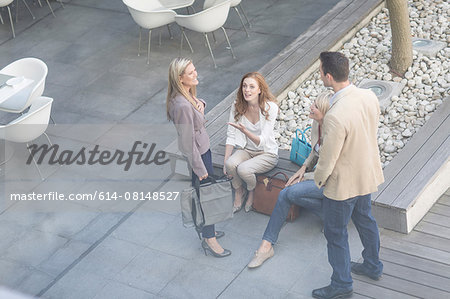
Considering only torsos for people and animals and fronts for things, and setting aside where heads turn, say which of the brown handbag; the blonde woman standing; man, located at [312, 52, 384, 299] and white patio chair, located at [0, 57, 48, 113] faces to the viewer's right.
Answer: the blonde woman standing

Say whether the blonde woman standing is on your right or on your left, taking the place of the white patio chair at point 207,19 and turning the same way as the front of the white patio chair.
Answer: on your left

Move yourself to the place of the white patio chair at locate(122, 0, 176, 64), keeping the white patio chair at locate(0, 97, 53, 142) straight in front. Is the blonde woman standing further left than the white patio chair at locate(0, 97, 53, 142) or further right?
left

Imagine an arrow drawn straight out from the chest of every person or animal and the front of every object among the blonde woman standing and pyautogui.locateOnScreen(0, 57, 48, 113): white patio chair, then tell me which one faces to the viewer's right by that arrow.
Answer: the blonde woman standing

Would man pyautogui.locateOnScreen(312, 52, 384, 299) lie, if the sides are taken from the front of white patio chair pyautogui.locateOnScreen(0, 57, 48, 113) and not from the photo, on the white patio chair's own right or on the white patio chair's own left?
on the white patio chair's own left

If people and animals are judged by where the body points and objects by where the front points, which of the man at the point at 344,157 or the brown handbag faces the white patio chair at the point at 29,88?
the man

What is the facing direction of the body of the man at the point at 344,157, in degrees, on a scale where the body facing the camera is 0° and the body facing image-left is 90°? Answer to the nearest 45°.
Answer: approximately 135°

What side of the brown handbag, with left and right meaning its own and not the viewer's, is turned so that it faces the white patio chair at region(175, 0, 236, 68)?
back

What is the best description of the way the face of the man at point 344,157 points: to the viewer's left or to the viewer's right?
to the viewer's left

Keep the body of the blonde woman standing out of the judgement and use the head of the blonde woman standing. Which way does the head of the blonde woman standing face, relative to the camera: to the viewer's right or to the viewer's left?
to the viewer's right

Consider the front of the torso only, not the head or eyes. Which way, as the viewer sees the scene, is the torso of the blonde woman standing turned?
to the viewer's right
